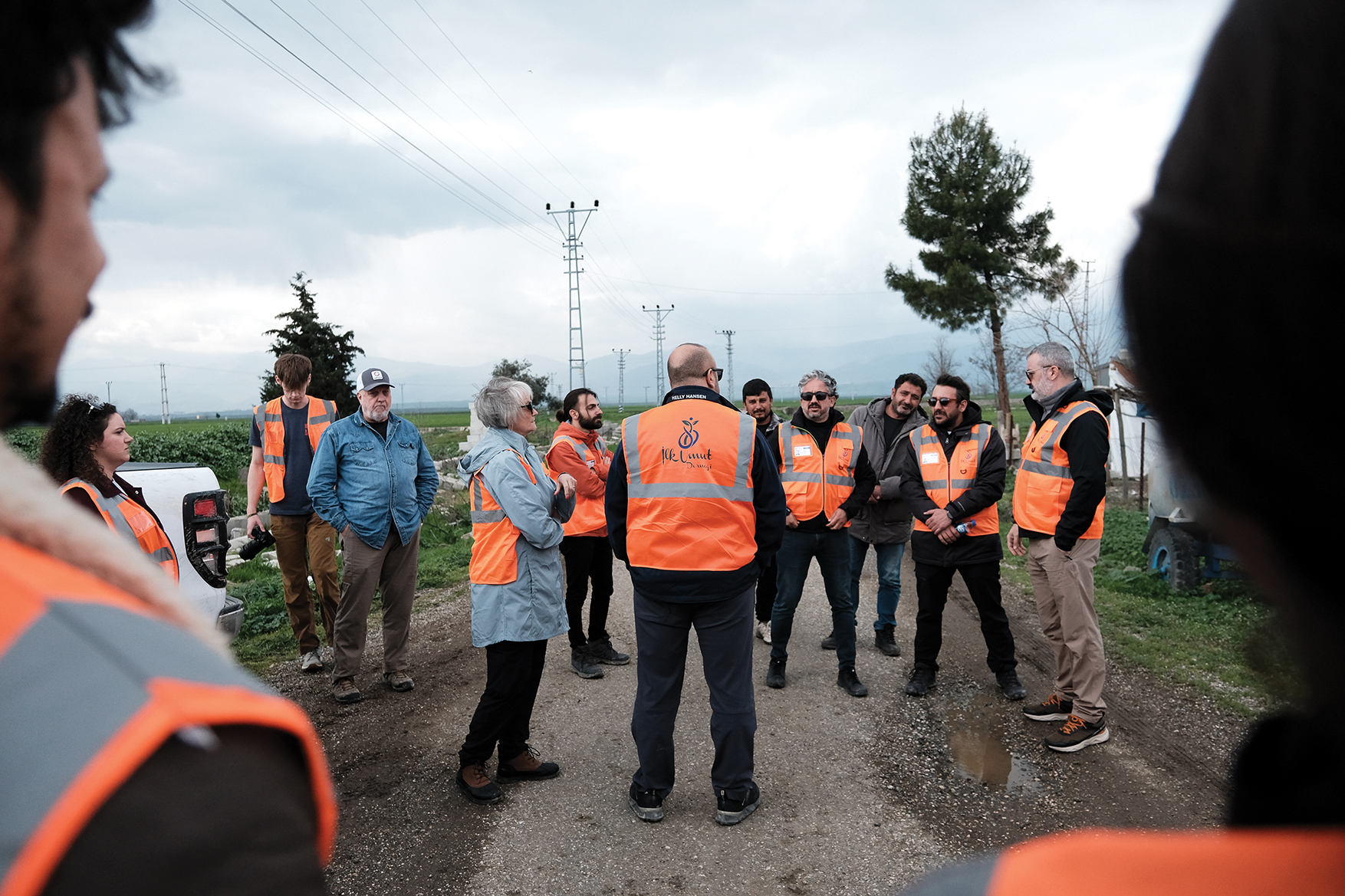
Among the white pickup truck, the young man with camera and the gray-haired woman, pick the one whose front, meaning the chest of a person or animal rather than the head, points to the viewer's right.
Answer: the gray-haired woman

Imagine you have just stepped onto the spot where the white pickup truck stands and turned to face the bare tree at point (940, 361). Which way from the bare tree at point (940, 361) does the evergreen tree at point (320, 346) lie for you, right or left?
left

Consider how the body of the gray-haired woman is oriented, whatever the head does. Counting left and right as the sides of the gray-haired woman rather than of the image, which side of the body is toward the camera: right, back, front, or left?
right

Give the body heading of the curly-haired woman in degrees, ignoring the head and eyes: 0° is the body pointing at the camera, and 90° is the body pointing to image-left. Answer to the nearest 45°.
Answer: approximately 270°

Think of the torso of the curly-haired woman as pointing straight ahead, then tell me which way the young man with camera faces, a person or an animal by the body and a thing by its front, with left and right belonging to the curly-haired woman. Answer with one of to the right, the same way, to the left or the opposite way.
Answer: to the right

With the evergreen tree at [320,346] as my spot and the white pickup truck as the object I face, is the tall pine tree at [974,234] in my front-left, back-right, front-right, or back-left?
front-left

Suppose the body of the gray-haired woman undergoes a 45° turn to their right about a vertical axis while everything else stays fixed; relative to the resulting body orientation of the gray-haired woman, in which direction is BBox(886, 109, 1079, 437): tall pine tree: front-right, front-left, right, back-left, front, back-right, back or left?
left

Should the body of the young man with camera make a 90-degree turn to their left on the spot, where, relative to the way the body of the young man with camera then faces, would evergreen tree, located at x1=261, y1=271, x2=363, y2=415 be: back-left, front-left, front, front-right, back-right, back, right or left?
left

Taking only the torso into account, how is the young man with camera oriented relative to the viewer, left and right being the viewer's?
facing the viewer

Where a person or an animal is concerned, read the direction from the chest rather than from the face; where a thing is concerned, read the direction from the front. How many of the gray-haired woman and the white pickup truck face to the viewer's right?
1

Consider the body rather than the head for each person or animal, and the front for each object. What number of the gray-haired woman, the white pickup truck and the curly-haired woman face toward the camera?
0

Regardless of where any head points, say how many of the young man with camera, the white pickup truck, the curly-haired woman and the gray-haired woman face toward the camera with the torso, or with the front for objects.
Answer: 1

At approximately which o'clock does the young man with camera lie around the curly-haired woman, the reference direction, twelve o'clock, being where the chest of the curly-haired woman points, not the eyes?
The young man with camera is roughly at 10 o'clock from the curly-haired woman.

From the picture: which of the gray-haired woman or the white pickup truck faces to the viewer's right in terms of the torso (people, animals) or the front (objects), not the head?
the gray-haired woman
